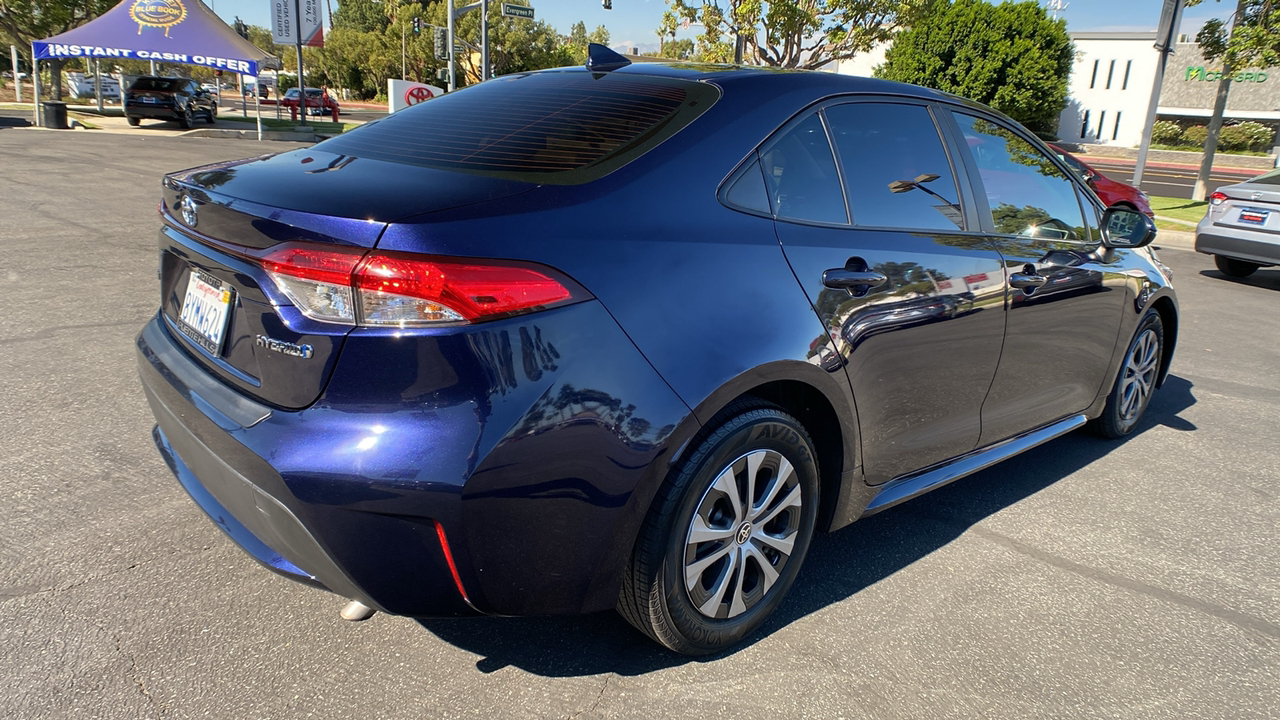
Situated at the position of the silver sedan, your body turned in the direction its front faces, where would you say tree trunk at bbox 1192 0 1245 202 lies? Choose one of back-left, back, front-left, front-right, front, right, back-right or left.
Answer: front-left

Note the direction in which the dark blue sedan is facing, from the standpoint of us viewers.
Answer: facing away from the viewer and to the right of the viewer

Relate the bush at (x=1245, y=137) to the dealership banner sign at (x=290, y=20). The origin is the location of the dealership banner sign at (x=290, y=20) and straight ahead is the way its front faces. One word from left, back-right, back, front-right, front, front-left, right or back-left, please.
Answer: left

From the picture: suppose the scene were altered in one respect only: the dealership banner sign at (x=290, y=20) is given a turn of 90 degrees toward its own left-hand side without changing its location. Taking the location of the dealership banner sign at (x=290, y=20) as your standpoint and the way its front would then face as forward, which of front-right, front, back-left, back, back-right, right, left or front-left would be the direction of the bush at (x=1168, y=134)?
front

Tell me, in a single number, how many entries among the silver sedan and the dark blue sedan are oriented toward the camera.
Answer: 0

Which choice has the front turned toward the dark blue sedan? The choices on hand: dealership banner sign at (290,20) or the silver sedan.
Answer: the dealership banner sign

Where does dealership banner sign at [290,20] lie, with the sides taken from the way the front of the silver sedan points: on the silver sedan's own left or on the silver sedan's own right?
on the silver sedan's own left

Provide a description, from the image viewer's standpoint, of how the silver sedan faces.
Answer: facing away from the viewer and to the right of the viewer

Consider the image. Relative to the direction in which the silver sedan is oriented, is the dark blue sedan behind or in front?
behind

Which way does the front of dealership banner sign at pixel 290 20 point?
toward the camera

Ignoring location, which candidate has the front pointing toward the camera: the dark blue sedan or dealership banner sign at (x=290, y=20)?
the dealership banner sign

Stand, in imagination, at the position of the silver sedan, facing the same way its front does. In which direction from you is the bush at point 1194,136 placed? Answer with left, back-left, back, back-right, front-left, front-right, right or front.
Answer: front-left

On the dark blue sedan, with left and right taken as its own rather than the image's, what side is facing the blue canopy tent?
left

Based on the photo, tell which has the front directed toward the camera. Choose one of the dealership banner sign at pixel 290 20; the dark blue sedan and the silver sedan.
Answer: the dealership banner sign

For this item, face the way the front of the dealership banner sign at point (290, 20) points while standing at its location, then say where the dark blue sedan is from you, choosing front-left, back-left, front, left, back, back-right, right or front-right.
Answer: front

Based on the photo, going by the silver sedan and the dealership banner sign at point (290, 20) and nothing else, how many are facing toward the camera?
1

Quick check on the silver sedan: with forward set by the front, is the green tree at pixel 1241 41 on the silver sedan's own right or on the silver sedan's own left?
on the silver sedan's own left

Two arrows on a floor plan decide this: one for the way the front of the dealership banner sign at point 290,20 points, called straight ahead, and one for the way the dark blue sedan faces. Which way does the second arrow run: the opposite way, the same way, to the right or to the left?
to the left
